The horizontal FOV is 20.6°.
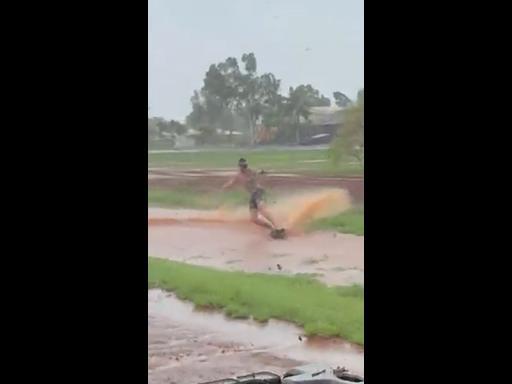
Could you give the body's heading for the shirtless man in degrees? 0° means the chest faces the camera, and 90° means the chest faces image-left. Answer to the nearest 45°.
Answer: approximately 45°
